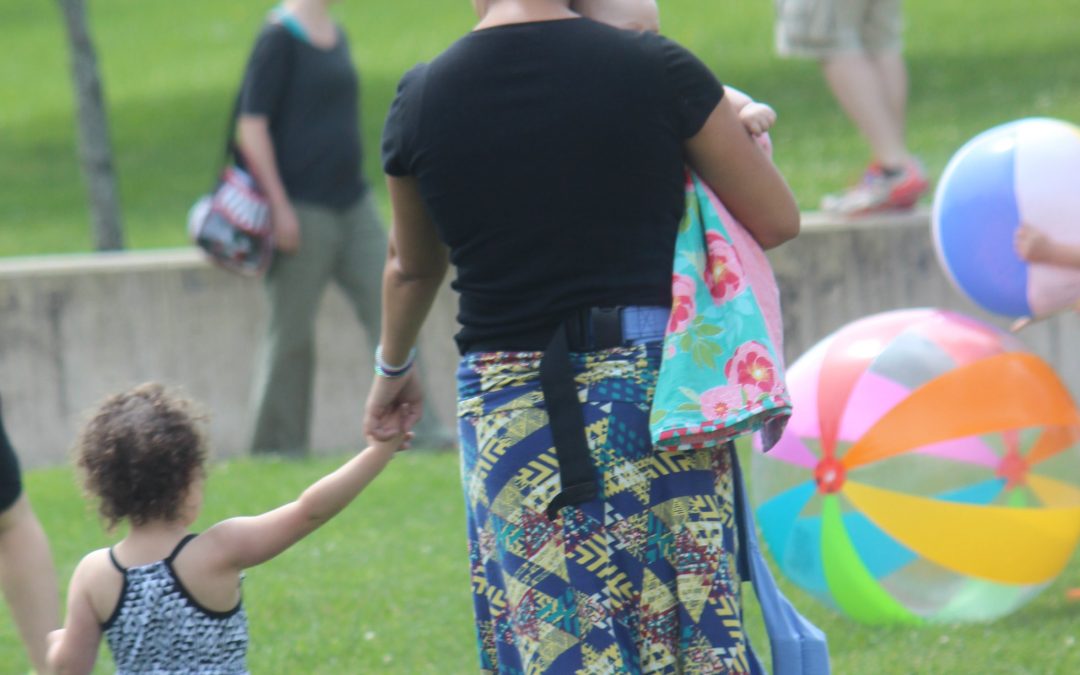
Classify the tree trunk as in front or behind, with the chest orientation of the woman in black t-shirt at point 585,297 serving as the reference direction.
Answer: in front

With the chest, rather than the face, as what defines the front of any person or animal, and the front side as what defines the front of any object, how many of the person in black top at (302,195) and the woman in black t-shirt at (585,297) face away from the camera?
1

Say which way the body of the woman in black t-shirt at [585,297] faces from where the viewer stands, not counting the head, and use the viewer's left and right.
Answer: facing away from the viewer

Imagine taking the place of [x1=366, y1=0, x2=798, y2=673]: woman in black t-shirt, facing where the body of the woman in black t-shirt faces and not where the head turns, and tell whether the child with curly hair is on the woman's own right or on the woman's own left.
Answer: on the woman's own left

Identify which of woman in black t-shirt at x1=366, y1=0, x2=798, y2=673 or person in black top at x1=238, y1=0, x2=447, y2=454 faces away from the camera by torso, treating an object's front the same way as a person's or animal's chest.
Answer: the woman in black t-shirt
